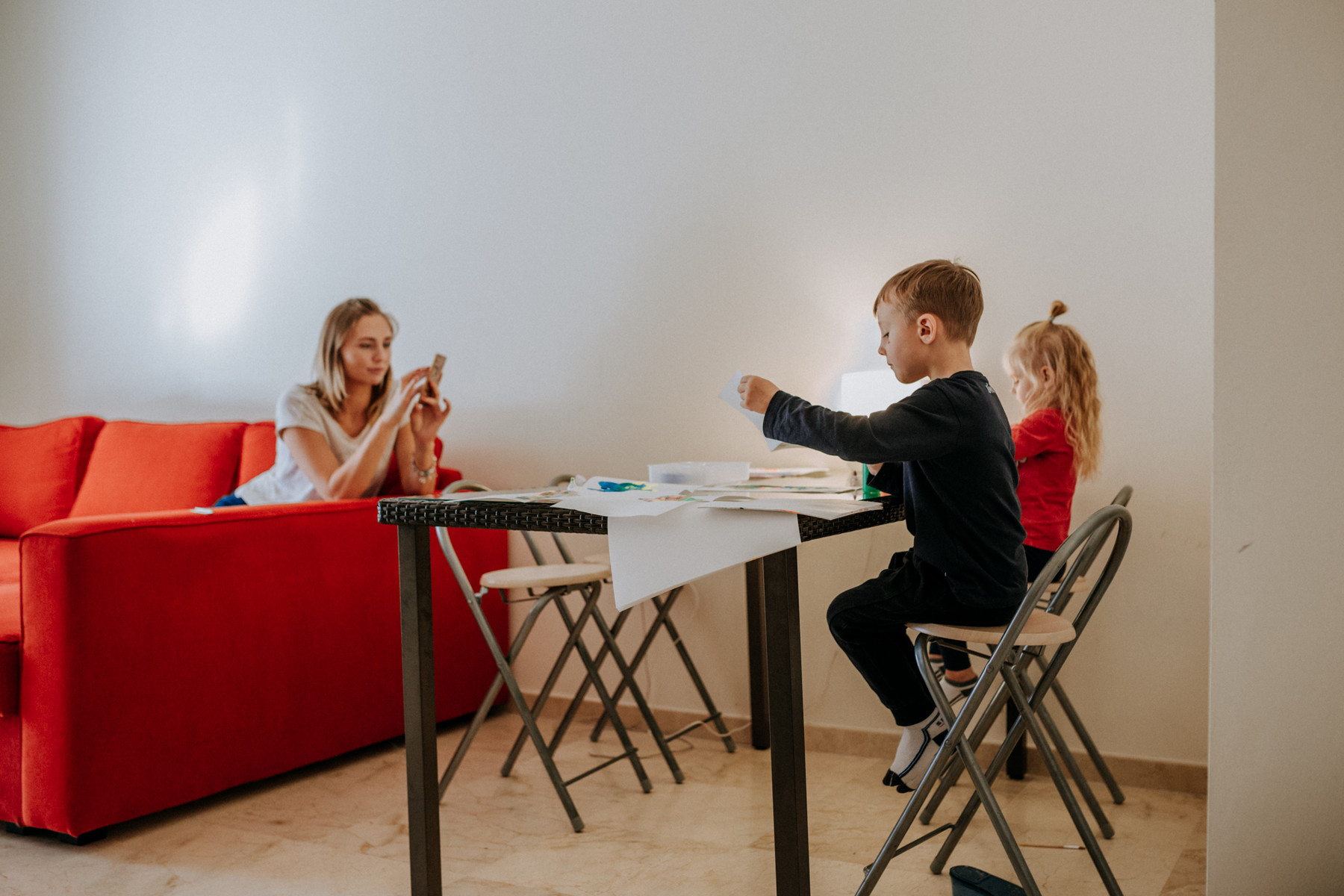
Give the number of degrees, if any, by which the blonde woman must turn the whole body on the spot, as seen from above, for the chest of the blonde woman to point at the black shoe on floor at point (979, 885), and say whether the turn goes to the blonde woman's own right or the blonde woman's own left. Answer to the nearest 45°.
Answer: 0° — they already face it

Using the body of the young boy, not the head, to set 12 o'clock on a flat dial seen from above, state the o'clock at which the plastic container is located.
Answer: The plastic container is roughly at 1 o'clock from the young boy.

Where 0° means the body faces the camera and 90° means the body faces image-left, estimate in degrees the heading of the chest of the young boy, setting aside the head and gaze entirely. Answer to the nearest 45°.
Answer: approximately 90°

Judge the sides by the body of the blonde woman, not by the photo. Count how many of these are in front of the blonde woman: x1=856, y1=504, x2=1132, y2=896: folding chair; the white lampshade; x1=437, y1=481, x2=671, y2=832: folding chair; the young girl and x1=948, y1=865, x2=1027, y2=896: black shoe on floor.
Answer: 5

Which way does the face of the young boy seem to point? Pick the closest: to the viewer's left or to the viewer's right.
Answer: to the viewer's left

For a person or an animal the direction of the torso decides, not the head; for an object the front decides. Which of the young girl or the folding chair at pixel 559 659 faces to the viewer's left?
the young girl

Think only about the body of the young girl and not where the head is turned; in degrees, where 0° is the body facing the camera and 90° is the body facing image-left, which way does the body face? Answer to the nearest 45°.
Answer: approximately 90°

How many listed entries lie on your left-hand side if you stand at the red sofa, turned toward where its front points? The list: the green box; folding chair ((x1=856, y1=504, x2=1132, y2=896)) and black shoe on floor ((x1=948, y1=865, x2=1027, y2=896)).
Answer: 3

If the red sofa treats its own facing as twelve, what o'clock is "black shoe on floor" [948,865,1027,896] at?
The black shoe on floor is roughly at 9 o'clock from the red sofa.

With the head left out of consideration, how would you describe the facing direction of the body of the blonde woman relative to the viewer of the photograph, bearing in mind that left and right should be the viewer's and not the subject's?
facing the viewer and to the right of the viewer

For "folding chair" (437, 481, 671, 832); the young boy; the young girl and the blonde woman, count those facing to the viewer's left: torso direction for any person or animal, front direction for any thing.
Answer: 2

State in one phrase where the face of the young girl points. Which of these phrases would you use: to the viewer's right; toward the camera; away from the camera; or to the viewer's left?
to the viewer's left
